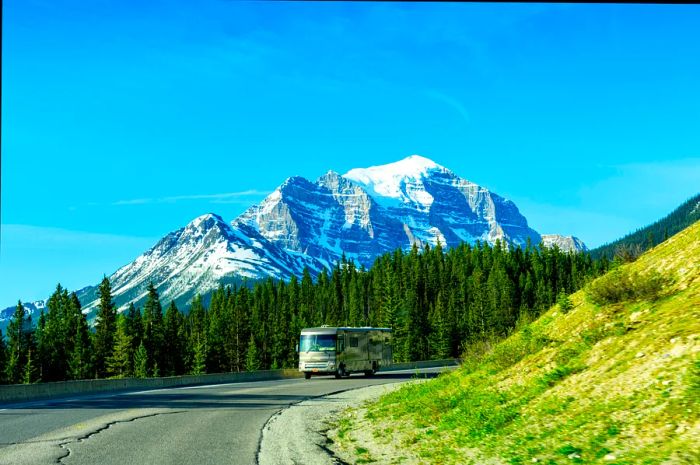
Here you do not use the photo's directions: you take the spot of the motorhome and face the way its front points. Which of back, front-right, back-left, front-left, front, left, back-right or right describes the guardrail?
front

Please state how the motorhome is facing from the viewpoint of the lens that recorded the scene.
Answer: facing the viewer and to the left of the viewer
